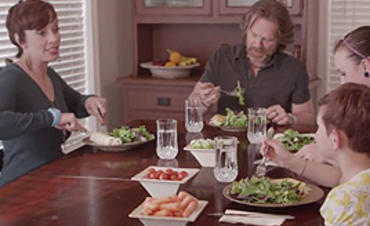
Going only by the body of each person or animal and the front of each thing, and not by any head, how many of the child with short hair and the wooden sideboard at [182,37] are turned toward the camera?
1

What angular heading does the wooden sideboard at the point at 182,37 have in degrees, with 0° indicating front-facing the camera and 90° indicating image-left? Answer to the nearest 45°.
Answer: approximately 0°

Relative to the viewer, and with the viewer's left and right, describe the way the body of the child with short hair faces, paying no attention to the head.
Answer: facing away from the viewer and to the left of the viewer

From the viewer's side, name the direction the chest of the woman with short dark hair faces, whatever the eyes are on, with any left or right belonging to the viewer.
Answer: facing the viewer and to the right of the viewer

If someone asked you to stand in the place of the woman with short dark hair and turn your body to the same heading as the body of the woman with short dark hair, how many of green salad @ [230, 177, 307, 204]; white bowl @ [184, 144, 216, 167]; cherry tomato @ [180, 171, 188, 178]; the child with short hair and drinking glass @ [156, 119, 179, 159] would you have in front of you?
5

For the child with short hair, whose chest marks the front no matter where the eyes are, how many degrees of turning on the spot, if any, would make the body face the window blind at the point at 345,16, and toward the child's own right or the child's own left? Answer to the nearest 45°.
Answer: approximately 45° to the child's own right

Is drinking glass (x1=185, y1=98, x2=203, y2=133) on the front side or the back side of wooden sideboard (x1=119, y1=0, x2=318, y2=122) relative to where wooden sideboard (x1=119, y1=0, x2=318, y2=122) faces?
on the front side

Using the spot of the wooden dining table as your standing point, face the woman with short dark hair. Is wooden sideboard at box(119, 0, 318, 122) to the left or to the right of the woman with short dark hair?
right

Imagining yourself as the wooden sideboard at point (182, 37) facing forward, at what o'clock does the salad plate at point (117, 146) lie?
The salad plate is roughly at 12 o'clock from the wooden sideboard.

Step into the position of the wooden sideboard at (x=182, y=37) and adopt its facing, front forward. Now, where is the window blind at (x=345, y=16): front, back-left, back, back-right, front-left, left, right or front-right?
left

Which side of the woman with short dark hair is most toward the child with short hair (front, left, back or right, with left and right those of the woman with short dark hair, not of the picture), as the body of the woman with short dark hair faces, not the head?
front

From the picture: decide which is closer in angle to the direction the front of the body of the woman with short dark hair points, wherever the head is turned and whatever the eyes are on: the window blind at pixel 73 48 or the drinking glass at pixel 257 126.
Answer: the drinking glass

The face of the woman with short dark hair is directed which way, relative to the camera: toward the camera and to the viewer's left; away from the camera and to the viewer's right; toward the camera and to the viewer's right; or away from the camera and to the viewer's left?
toward the camera and to the viewer's right

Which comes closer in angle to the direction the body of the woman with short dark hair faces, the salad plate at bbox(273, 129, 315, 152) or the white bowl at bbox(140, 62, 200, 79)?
the salad plate

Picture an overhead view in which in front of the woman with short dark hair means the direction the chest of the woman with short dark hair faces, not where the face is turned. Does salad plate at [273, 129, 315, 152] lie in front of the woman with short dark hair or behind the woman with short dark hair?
in front

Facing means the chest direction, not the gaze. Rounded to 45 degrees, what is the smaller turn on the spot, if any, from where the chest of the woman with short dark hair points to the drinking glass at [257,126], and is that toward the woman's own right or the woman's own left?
approximately 45° to the woman's own left
